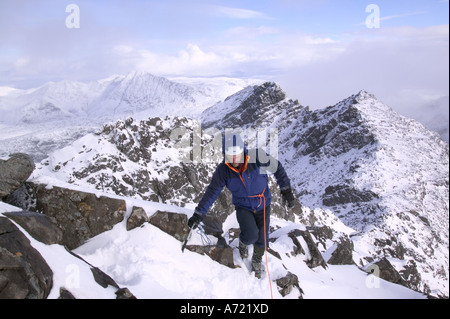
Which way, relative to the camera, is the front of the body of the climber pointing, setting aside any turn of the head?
toward the camera

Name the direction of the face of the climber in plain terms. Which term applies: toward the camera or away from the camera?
toward the camera

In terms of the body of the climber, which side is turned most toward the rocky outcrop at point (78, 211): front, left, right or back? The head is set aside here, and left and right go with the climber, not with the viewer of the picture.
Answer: right
